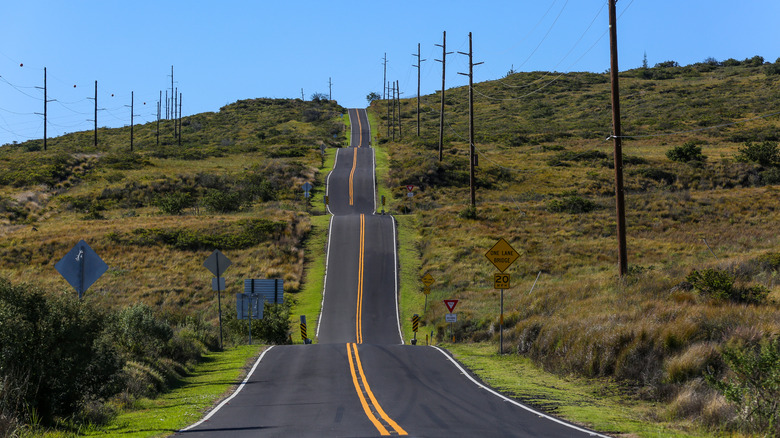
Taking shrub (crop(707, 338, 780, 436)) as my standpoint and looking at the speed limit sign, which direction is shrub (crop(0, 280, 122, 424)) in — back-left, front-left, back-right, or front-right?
front-left

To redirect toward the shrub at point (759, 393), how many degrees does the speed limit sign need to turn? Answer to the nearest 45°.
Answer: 0° — it already faces it

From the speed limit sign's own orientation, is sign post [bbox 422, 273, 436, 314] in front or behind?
behind

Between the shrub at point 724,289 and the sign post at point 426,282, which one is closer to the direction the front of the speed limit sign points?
the shrub

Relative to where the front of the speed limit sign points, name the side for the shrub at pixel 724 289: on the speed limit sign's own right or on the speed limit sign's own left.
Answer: on the speed limit sign's own left

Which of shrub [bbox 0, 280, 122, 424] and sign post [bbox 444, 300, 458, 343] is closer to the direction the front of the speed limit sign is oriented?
the shrub

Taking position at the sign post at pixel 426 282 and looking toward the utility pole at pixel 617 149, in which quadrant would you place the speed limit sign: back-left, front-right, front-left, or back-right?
front-right

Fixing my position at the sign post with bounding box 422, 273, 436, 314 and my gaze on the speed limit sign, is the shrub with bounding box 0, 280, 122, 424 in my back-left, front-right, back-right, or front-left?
front-right

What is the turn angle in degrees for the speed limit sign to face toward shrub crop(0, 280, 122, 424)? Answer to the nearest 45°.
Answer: approximately 45° to its right

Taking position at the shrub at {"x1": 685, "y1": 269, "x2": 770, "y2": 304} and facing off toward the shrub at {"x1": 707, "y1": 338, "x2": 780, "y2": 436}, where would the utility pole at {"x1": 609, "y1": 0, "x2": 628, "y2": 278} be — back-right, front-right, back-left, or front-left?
back-right

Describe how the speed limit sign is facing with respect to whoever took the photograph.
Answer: facing the viewer

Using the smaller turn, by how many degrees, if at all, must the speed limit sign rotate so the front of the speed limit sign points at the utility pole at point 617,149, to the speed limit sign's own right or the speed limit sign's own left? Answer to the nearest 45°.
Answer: approximately 135° to the speed limit sign's own left

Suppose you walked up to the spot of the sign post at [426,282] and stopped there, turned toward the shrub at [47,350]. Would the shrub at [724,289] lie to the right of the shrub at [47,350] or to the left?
left
